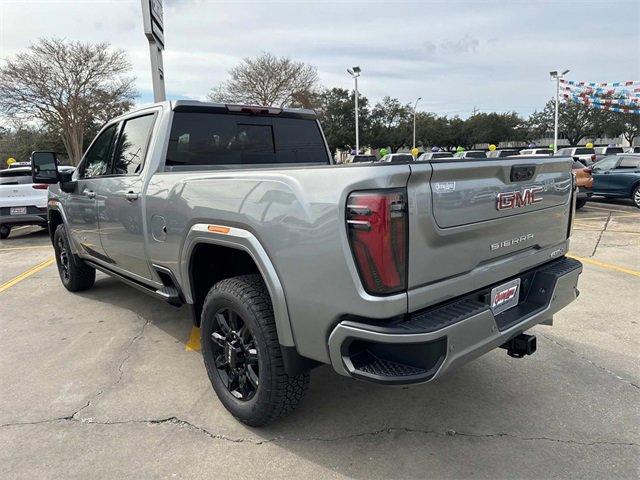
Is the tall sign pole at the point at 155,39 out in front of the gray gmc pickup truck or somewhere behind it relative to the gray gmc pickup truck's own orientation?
in front

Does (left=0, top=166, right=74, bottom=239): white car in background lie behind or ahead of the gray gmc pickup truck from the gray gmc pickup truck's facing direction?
ahead

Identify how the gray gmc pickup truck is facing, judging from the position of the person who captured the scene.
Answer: facing away from the viewer and to the left of the viewer

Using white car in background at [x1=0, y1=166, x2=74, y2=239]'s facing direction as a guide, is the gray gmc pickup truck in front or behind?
behind

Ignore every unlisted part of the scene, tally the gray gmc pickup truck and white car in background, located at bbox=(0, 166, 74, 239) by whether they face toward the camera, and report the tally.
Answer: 0

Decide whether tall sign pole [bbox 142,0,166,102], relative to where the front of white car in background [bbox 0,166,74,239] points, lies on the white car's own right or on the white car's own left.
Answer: on the white car's own right

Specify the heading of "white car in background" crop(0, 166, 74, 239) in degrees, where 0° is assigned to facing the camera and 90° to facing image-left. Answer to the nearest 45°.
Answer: approximately 180°
